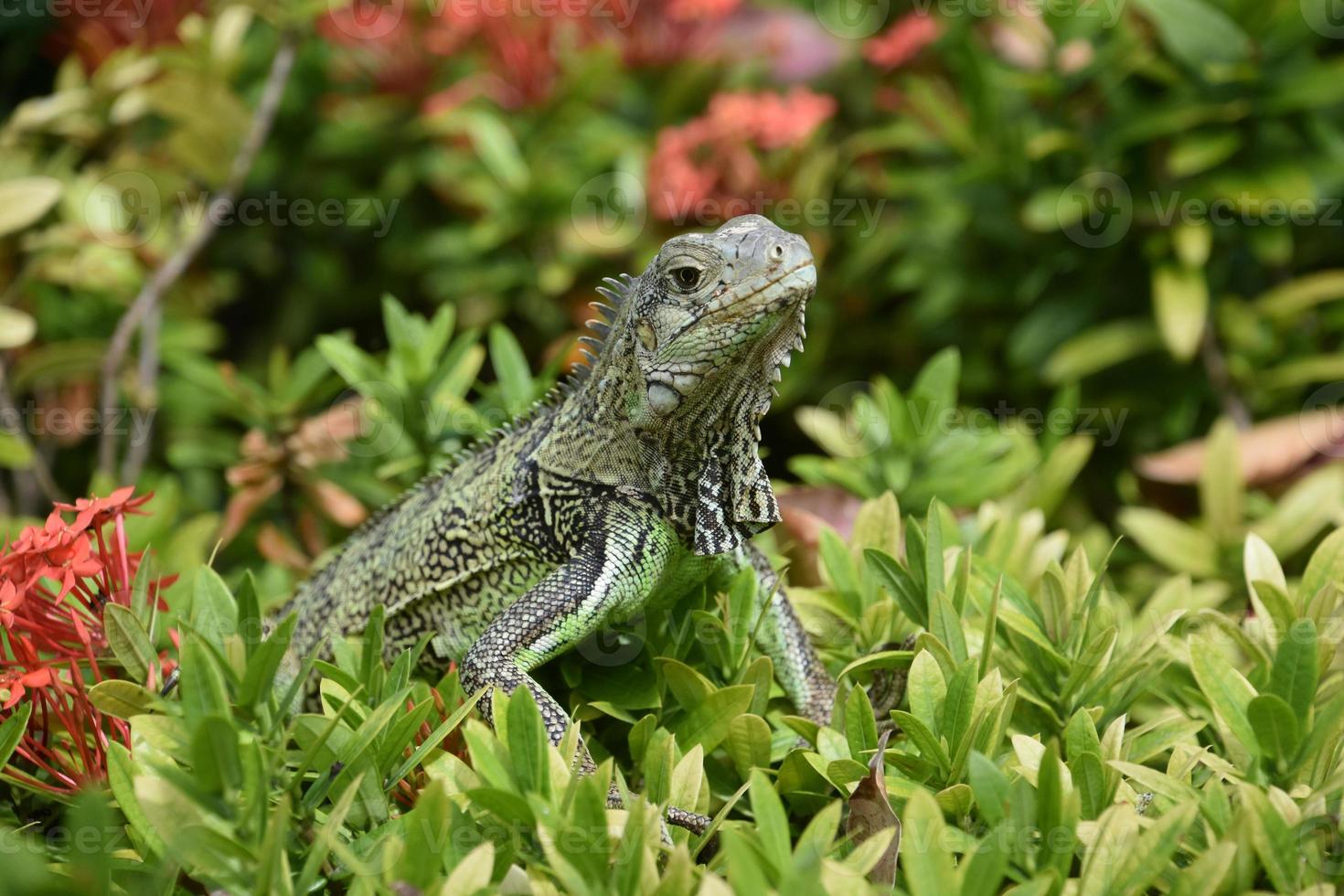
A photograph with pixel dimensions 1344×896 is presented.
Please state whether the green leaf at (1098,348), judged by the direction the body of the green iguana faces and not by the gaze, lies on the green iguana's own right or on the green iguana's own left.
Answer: on the green iguana's own left

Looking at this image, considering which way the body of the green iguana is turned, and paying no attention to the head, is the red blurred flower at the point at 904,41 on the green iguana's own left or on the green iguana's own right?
on the green iguana's own left

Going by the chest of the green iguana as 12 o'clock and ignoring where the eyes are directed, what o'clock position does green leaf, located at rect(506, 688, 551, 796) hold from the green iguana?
The green leaf is roughly at 2 o'clock from the green iguana.

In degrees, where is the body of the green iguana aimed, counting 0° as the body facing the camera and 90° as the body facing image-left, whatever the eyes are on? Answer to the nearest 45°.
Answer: approximately 315°

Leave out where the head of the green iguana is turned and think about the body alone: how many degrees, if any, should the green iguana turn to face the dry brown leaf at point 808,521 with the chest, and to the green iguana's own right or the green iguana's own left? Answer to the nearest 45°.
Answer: approximately 90° to the green iguana's own left

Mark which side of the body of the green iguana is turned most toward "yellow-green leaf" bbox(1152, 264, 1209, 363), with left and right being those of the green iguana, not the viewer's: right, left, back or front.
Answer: left

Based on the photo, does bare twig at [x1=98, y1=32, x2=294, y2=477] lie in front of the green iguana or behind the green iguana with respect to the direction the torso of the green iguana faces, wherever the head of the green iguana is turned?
behind

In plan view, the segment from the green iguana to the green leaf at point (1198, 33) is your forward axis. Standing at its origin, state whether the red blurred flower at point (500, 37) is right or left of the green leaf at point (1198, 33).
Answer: left
